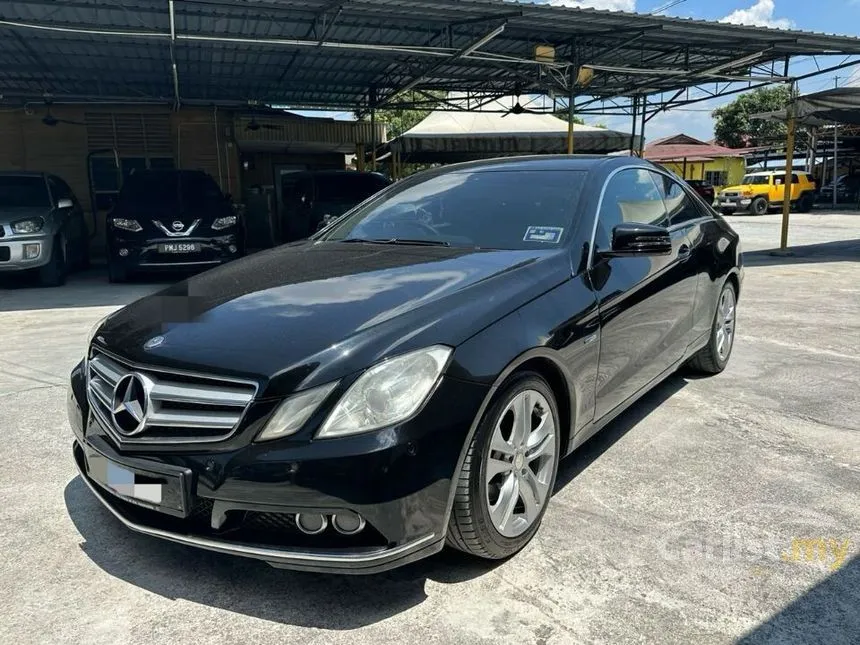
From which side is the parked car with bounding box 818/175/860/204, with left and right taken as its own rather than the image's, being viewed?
left

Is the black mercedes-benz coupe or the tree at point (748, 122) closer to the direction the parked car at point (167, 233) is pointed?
the black mercedes-benz coupe

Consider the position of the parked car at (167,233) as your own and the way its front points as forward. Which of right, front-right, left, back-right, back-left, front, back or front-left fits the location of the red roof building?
back-left

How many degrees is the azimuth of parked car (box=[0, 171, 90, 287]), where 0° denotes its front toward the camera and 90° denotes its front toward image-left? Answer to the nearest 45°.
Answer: approximately 45°

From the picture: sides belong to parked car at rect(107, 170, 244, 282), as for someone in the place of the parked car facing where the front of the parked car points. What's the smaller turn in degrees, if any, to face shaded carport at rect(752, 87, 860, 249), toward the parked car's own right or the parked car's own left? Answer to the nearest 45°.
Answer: approximately 90° to the parked car's own left

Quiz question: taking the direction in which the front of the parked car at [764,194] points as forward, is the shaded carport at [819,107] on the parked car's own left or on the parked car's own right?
on the parked car's own left

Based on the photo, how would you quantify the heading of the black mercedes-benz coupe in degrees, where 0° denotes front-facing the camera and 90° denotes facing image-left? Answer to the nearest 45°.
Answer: approximately 45°

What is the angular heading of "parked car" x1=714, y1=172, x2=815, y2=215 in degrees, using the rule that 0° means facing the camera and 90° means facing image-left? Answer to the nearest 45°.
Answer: approximately 45°
